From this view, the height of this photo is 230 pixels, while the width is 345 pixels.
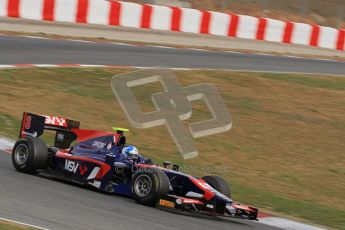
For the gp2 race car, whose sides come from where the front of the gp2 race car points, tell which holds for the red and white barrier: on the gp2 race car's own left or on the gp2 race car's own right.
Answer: on the gp2 race car's own left

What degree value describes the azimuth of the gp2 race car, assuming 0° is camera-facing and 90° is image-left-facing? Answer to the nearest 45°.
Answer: approximately 315°
